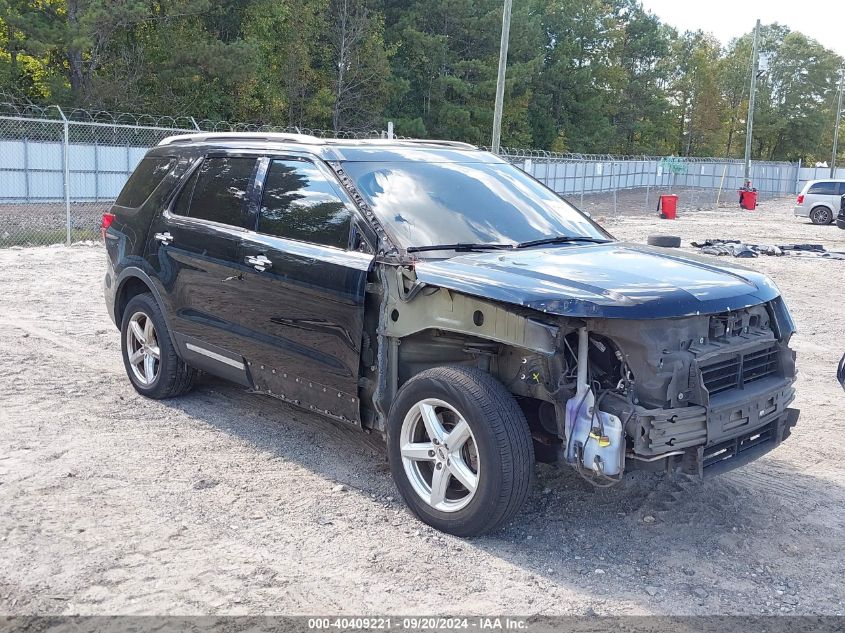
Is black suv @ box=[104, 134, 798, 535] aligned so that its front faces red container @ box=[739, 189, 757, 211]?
no

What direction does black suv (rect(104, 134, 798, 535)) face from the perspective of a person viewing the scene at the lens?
facing the viewer and to the right of the viewer

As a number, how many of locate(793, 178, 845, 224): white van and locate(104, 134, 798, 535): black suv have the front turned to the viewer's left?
0

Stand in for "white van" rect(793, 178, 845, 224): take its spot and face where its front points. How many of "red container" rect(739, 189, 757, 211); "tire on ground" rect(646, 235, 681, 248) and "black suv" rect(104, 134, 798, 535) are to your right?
2

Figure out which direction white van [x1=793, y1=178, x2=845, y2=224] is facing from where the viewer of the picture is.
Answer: facing to the right of the viewer

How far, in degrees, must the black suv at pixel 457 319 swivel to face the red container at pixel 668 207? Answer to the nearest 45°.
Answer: approximately 135° to its left

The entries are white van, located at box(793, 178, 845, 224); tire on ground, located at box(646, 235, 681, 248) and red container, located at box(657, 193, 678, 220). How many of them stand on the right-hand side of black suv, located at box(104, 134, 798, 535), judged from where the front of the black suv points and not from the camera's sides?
0

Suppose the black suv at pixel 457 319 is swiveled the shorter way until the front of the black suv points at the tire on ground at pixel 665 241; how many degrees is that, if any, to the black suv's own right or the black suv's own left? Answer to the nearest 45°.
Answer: approximately 90° to the black suv's own left

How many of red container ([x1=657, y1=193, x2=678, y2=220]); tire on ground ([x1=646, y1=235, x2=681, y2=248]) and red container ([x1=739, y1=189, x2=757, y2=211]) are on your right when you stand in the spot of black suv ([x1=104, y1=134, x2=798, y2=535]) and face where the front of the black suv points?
0
